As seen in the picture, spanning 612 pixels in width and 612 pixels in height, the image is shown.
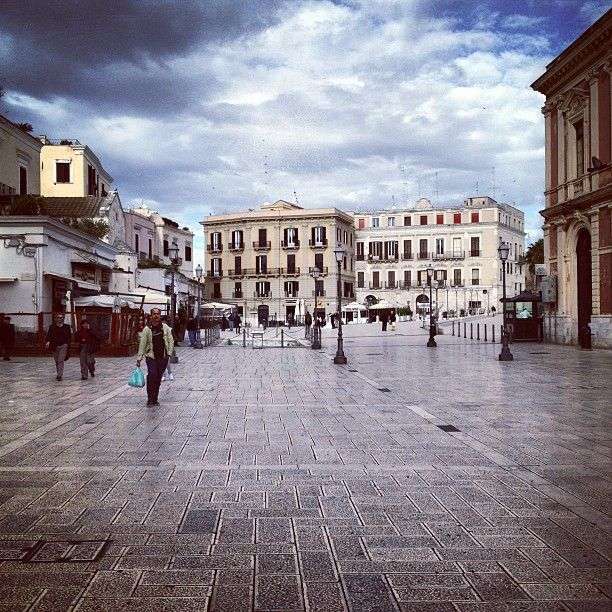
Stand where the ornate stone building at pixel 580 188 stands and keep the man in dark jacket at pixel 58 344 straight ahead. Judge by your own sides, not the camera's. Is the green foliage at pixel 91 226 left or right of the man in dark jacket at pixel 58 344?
right

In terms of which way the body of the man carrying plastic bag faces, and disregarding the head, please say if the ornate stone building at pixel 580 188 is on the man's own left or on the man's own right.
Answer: on the man's own left

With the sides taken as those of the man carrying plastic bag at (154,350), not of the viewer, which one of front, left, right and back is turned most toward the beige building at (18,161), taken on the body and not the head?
back

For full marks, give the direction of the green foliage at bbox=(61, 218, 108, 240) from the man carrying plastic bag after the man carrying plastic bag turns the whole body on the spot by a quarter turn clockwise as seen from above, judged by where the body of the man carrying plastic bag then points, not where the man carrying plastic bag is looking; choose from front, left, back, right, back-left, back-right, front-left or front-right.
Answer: right

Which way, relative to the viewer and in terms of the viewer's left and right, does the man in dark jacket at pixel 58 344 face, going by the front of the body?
facing the viewer

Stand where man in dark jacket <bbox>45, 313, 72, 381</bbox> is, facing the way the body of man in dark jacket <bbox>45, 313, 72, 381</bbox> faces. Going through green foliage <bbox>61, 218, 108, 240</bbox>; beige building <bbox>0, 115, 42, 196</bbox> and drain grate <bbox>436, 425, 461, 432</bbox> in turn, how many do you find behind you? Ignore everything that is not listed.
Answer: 2

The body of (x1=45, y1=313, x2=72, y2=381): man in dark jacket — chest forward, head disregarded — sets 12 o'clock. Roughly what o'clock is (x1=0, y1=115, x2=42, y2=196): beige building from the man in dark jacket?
The beige building is roughly at 6 o'clock from the man in dark jacket.

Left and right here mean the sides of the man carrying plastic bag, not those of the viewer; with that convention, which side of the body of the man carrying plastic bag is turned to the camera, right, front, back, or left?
front

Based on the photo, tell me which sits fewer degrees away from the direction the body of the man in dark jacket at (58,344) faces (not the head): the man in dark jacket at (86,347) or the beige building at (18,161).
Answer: the man in dark jacket

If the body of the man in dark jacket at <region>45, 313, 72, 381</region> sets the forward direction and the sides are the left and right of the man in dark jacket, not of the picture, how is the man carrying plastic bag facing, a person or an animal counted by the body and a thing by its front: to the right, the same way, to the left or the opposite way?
the same way

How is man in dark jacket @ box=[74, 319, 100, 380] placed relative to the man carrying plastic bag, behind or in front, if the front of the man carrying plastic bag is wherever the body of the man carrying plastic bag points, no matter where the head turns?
behind

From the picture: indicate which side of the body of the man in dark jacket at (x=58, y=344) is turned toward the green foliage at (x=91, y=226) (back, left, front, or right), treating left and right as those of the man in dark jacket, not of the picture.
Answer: back

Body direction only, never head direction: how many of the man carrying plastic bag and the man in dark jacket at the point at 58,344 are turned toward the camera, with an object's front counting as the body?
2
